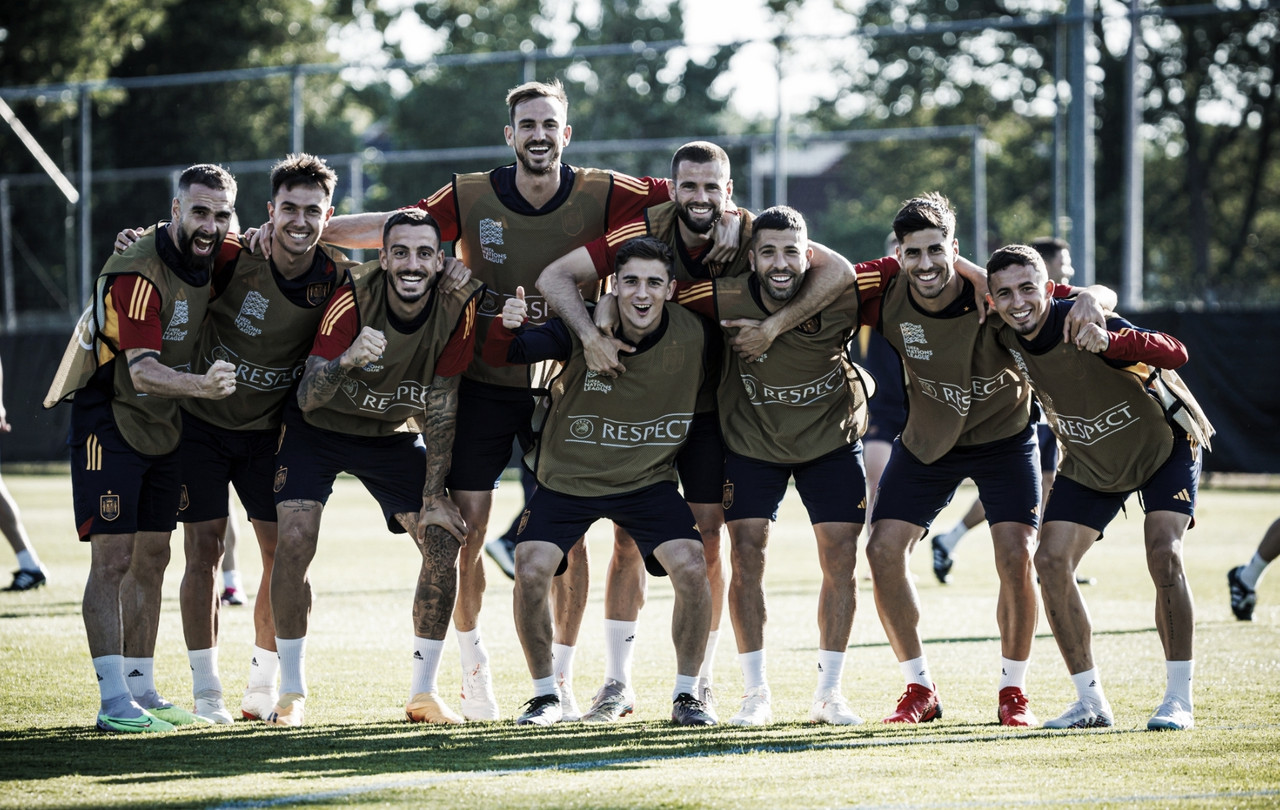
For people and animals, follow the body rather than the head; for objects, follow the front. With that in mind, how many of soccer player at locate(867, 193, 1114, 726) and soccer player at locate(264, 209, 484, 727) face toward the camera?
2

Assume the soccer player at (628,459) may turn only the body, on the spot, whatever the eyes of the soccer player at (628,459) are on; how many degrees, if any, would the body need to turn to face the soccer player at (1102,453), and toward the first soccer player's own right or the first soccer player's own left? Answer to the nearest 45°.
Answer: approximately 90° to the first soccer player's own left

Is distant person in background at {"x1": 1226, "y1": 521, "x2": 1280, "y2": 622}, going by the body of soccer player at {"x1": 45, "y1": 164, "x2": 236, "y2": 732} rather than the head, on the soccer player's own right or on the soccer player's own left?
on the soccer player's own left

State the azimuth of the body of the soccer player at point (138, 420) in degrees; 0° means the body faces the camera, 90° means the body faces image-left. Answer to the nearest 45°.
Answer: approximately 315°

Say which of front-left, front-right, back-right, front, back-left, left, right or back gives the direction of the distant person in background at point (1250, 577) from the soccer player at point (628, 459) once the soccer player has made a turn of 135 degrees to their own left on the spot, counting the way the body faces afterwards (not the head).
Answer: front

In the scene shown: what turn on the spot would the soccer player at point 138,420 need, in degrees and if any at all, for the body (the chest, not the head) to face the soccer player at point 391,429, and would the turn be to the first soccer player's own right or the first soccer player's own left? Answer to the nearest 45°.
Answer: approximately 45° to the first soccer player's own left
